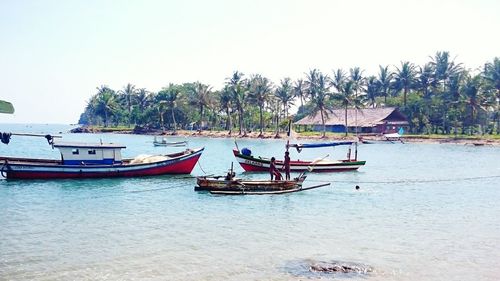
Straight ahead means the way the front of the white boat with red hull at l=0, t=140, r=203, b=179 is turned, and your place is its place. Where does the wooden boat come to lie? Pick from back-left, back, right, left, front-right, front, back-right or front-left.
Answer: front-right

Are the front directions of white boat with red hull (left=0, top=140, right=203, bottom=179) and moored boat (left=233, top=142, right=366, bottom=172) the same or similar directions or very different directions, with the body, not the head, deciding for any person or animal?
very different directions

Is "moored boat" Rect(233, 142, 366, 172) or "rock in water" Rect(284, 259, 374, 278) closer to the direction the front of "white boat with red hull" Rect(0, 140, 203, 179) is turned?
the moored boat

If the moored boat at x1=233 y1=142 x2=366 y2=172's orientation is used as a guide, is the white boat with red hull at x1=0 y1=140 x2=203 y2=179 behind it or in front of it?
in front

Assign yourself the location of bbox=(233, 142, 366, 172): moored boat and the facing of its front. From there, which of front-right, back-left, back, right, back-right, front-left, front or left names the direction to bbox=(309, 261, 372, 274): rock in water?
left

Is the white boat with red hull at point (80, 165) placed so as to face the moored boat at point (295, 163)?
yes

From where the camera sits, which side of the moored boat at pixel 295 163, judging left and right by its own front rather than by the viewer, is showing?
left

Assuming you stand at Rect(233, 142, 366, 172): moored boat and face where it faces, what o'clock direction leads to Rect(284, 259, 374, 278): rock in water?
The rock in water is roughly at 9 o'clock from the moored boat.

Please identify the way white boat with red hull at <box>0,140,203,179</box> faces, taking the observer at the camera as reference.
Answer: facing to the right of the viewer
